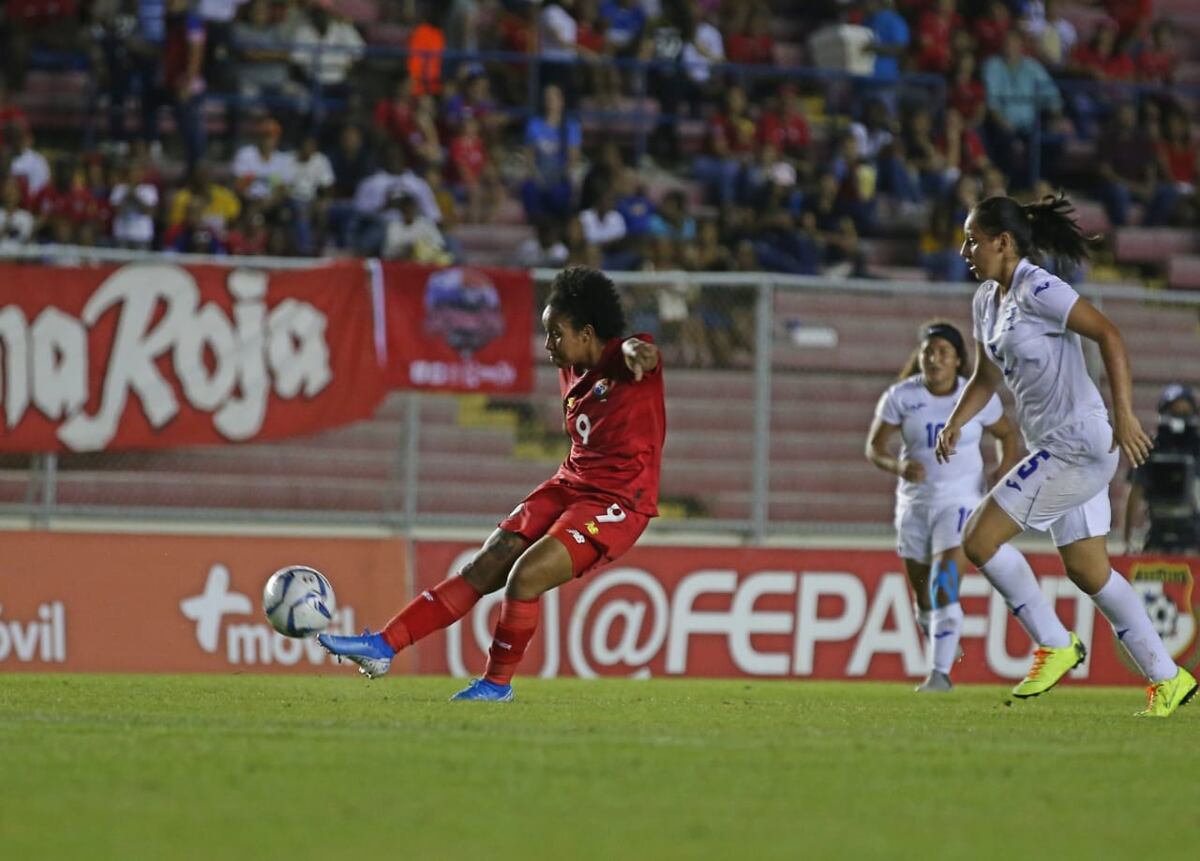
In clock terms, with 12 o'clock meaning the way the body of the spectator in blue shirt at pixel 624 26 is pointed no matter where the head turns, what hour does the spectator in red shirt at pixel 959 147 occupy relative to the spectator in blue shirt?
The spectator in red shirt is roughly at 9 o'clock from the spectator in blue shirt.

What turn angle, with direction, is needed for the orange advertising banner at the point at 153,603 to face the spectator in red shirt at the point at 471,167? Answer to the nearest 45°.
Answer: approximately 135° to its left

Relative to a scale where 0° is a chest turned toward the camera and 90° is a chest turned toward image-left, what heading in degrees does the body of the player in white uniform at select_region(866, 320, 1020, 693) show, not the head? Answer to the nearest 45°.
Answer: approximately 0°

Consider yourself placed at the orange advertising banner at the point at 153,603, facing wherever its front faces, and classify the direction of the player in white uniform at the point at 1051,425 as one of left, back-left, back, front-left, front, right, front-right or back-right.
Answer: front-left

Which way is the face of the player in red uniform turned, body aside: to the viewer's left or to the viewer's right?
to the viewer's left

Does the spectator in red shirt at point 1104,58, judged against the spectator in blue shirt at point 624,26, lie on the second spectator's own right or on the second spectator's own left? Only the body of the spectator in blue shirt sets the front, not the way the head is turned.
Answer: on the second spectator's own left

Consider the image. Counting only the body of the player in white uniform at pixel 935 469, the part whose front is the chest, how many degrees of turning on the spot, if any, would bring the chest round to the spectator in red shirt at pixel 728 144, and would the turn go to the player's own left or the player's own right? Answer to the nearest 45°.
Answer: approximately 180°

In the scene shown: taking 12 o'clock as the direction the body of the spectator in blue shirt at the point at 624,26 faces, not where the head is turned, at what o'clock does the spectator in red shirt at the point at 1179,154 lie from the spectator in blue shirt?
The spectator in red shirt is roughly at 9 o'clock from the spectator in blue shirt.
